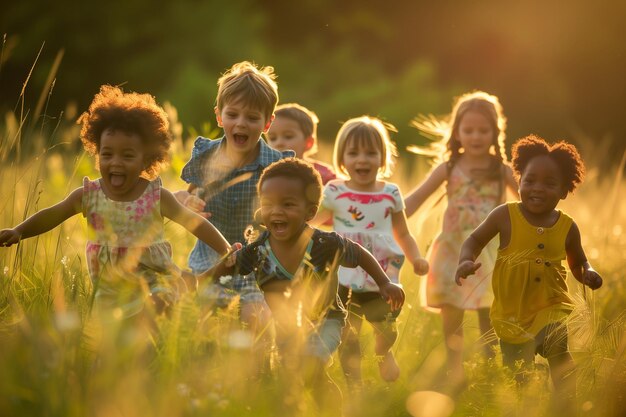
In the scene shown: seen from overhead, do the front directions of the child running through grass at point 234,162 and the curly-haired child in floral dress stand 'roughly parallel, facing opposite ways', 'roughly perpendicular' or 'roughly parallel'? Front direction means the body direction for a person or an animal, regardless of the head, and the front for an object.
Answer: roughly parallel

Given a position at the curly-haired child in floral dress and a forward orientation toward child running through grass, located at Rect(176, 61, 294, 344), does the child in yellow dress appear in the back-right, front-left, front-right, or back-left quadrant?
front-right

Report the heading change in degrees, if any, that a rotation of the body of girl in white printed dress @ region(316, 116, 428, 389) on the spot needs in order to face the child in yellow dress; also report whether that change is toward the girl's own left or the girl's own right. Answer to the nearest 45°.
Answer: approximately 45° to the girl's own left

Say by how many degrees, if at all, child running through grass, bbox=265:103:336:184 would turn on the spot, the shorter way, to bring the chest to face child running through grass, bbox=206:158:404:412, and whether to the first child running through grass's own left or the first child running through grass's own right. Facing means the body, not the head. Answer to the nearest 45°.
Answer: approximately 45° to the first child running through grass's own left

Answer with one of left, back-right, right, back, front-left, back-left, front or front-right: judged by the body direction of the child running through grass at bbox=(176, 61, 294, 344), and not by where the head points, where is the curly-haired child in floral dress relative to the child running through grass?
front-right

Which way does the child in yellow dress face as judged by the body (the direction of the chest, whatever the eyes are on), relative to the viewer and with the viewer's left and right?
facing the viewer

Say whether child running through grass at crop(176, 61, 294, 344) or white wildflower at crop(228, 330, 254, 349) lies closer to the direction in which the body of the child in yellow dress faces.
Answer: the white wildflower

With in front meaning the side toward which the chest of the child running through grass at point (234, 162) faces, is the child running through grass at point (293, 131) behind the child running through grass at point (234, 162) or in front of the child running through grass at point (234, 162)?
behind

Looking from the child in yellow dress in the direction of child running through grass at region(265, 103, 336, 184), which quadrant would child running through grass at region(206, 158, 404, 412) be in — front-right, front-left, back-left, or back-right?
front-left

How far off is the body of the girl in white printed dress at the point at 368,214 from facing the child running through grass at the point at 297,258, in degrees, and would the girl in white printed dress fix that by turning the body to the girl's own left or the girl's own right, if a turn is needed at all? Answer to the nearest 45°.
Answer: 0° — they already face them

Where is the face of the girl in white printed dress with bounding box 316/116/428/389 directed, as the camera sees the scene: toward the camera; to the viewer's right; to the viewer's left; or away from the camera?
toward the camera

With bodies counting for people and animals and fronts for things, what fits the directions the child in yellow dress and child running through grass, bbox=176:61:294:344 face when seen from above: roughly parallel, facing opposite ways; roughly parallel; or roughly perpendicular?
roughly parallel
